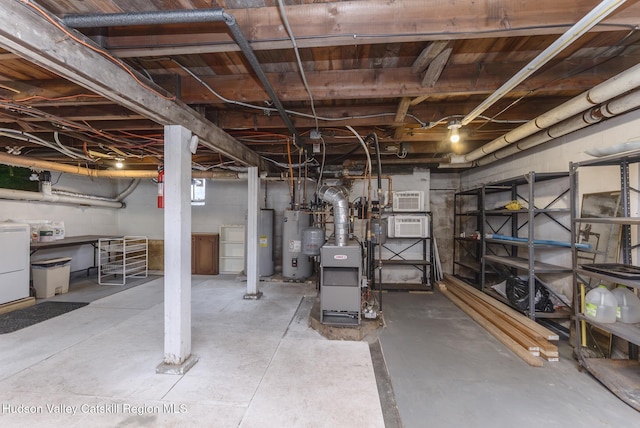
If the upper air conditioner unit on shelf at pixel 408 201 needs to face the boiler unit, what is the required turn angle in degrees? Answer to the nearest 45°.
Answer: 0° — it already faces it

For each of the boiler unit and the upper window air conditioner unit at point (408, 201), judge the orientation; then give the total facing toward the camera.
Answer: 2

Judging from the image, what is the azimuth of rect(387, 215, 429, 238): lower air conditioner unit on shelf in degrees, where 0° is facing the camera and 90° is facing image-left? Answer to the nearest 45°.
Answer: approximately 0°

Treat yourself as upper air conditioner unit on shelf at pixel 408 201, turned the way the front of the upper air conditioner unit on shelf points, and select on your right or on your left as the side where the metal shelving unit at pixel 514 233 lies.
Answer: on your left

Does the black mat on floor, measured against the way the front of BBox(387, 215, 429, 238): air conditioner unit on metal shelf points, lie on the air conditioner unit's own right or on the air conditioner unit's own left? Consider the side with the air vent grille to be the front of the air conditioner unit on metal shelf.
on the air conditioner unit's own right

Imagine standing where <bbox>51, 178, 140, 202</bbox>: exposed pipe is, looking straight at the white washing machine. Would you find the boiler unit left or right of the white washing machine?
left

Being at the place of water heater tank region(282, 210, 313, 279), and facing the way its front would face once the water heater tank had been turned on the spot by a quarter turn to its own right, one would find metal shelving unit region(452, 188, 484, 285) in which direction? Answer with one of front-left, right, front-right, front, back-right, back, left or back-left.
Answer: back

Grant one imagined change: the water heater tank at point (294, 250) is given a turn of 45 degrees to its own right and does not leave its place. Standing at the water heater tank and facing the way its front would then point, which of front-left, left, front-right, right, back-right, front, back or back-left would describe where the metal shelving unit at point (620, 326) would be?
left

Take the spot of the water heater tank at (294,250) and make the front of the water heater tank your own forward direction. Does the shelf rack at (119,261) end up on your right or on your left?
on your right

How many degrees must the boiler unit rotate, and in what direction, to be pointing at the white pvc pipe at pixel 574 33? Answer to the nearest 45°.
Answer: approximately 45° to its left

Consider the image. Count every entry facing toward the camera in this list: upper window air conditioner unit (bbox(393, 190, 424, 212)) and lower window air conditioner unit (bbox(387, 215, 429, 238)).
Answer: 2

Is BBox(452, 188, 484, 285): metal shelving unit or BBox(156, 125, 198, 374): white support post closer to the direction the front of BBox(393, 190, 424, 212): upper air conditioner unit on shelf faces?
the white support post

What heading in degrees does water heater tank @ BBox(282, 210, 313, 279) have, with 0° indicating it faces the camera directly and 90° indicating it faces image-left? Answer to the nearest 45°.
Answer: approximately 0°
